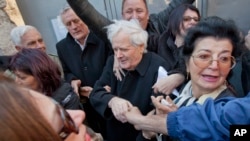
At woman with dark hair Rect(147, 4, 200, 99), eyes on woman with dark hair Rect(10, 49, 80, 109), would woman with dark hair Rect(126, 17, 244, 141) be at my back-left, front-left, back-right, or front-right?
front-left

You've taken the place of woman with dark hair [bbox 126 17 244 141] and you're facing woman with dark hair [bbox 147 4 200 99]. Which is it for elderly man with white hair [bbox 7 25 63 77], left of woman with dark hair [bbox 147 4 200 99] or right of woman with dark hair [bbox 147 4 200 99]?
left

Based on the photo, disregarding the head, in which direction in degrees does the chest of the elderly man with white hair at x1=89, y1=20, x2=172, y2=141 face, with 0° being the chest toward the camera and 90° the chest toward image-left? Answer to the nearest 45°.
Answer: approximately 45°

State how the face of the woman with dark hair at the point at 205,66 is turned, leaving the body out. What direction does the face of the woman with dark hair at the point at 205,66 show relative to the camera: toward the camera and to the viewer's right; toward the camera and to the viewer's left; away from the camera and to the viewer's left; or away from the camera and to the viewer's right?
toward the camera and to the viewer's left

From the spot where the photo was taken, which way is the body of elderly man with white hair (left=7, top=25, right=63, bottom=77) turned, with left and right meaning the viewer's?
facing the viewer and to the right of the viewer

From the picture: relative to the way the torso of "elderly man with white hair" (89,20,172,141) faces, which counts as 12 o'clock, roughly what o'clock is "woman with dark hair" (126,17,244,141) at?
The woman with dark hair is roughly at 9 o'clock from the elderly man with white hair.

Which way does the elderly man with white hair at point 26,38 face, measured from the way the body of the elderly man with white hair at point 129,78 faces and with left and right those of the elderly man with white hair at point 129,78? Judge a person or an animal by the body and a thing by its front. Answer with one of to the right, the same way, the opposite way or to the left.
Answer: to the left

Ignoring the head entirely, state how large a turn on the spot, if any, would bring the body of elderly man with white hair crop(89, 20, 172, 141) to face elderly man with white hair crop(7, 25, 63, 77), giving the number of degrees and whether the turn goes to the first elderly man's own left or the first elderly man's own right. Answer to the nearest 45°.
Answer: approximately 90° to the first elderly man's own right

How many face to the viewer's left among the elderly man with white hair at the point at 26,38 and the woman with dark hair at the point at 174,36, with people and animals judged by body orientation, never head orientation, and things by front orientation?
0

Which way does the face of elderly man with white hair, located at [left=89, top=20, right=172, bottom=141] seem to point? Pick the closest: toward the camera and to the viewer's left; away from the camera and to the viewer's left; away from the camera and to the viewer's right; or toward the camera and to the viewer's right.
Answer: toward the camera and to the viewer's left

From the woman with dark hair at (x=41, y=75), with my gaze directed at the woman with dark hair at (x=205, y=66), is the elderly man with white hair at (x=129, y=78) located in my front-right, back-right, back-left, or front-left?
front-left

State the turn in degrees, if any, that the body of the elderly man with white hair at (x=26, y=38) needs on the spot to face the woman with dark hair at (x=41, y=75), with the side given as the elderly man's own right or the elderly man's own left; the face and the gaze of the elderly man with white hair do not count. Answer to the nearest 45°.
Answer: approximately 45° to the elderly man's own right

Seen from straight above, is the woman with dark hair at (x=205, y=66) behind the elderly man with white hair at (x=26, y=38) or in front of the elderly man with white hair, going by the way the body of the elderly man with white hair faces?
in front

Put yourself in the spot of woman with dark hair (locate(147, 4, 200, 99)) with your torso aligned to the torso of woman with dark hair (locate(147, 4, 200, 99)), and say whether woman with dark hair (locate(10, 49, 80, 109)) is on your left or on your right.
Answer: on your right

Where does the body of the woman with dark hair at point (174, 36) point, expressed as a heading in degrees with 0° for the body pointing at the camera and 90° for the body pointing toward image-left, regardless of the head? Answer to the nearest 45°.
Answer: approximately 315°

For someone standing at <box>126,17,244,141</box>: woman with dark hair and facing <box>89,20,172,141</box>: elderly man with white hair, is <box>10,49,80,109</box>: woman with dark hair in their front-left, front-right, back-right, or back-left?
front-left
